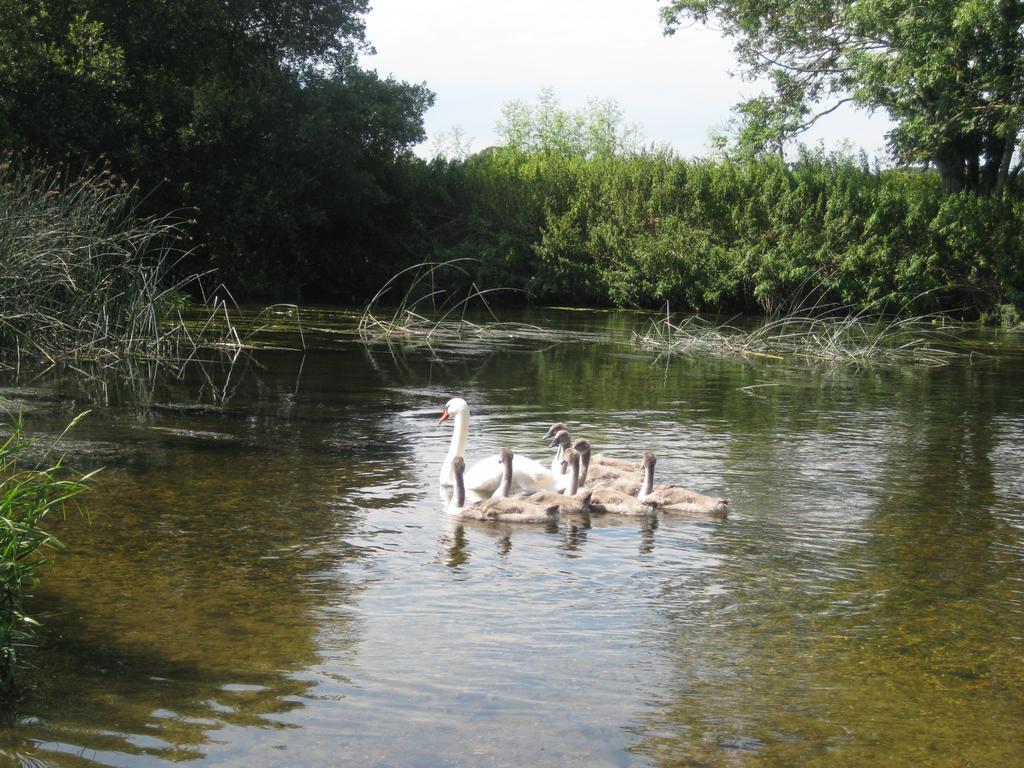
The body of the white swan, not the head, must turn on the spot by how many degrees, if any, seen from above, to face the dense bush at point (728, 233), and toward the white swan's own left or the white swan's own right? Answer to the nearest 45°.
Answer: approximately 90° to the white swan's own right

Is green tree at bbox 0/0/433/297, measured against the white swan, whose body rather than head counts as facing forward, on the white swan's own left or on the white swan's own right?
on the white swan's own right

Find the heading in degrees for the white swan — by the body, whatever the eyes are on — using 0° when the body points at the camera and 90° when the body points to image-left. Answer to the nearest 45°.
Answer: approximately 90°
